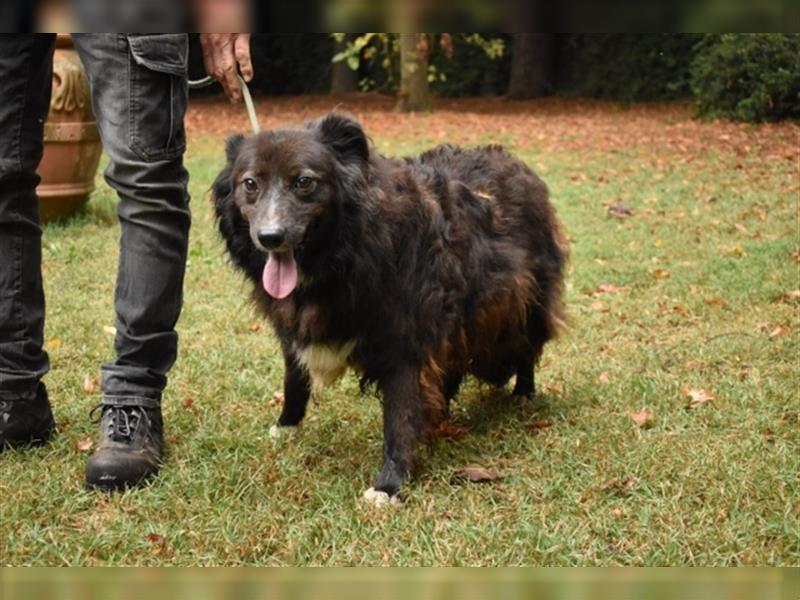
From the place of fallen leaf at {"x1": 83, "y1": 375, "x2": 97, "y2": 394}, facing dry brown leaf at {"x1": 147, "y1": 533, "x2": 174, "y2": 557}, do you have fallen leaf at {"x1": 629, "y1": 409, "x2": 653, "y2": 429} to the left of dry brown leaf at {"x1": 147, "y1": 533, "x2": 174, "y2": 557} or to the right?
left

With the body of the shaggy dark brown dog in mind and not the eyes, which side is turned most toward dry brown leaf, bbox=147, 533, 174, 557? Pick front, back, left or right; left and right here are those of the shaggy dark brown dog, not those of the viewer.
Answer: front

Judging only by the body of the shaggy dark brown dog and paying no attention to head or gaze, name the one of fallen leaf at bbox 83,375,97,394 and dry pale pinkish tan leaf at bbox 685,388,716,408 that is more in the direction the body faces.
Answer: the fallen leaf

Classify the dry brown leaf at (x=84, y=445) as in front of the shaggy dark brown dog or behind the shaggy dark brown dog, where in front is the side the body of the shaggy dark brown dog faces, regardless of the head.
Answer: in front

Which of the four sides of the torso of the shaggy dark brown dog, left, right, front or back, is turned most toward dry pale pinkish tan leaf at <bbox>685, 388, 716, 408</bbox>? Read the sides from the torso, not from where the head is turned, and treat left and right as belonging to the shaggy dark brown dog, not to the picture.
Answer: back

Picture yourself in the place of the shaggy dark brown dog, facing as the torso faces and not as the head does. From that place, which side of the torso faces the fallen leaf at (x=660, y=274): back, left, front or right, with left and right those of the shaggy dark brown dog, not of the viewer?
back

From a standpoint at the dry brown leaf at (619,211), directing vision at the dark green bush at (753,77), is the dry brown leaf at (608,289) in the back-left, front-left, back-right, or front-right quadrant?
back-right

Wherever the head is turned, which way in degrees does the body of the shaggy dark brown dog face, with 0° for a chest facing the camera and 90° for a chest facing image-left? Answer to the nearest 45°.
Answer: approximately 45°

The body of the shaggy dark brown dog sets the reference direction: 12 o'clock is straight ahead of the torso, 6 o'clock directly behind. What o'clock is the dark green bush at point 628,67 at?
The dark green bush is roughly at 5 o'clock from the shaggy dark brown dog.

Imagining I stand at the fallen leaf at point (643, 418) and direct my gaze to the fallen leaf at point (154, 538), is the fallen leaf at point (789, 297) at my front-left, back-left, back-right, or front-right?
back-right

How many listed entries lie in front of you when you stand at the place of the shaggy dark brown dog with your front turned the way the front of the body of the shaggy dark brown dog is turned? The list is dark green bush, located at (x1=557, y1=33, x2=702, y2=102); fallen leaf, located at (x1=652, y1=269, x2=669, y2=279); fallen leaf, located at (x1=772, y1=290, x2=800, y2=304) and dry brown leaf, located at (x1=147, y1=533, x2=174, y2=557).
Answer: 1

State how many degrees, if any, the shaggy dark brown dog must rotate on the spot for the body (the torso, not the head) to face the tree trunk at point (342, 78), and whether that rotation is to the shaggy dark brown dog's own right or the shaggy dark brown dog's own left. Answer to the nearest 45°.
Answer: approximately 135° to the shaggy dark brown dog's own right

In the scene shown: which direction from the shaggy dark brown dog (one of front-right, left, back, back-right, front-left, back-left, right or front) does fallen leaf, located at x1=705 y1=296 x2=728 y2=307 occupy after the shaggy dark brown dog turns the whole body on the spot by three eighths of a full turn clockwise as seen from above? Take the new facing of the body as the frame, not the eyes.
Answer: front-right
